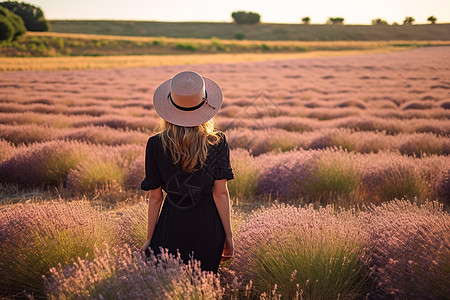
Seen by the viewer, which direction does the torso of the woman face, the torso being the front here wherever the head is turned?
away from the camera

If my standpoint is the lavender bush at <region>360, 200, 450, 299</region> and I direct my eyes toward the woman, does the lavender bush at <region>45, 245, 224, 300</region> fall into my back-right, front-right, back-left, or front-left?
front-left

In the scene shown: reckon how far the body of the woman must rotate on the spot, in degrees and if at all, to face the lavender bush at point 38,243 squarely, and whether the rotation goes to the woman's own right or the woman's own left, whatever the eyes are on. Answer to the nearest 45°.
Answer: approximately 90° to the woman's own left

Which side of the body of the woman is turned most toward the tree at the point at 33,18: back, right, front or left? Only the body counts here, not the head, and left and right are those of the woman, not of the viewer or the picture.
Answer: front

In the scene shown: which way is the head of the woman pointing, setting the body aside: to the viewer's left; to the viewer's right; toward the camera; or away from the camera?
away from the camera
